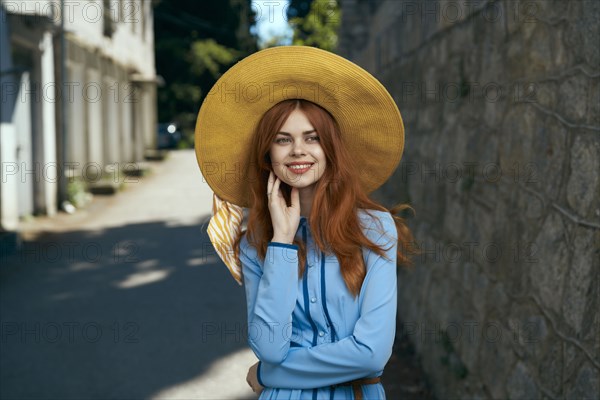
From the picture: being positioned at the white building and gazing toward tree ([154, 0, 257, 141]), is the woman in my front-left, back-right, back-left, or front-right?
back-right

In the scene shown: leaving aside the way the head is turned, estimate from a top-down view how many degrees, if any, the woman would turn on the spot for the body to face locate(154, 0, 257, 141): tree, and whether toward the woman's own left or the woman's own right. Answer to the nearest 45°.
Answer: approximately 180°

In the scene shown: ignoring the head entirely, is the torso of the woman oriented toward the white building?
no

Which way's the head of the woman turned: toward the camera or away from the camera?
toward the camera

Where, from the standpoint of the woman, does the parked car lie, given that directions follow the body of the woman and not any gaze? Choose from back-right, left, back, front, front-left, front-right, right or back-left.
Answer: back

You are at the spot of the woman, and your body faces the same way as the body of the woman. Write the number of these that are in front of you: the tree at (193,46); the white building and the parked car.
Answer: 0

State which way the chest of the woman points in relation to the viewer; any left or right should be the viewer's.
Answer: facing the viewer
